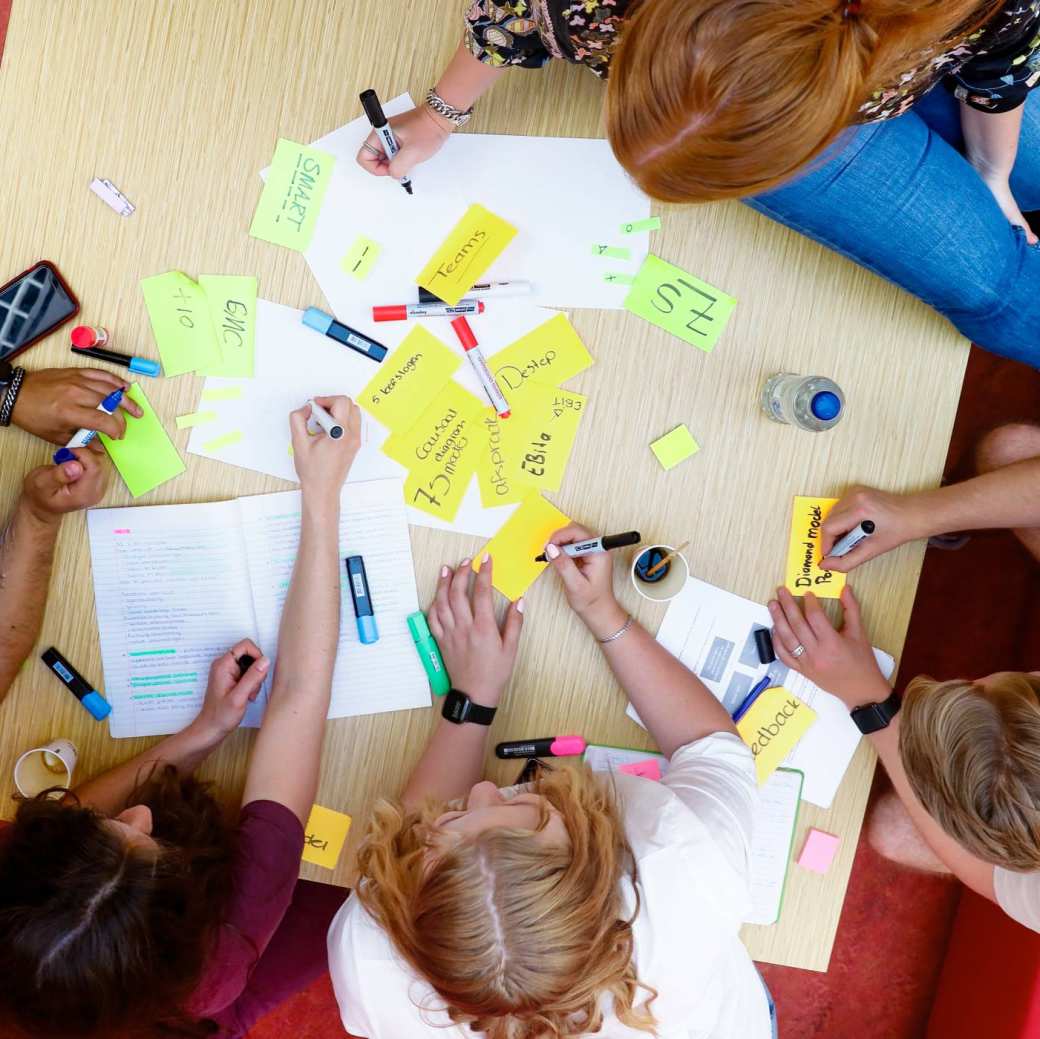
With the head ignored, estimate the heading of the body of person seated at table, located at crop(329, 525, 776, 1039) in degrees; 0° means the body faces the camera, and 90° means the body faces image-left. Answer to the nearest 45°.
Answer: approximately 180°

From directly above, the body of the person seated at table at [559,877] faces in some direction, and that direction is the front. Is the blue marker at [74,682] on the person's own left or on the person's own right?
on the person's own left

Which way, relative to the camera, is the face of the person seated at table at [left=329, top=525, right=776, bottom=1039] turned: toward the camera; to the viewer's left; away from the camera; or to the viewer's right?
away from the camera
